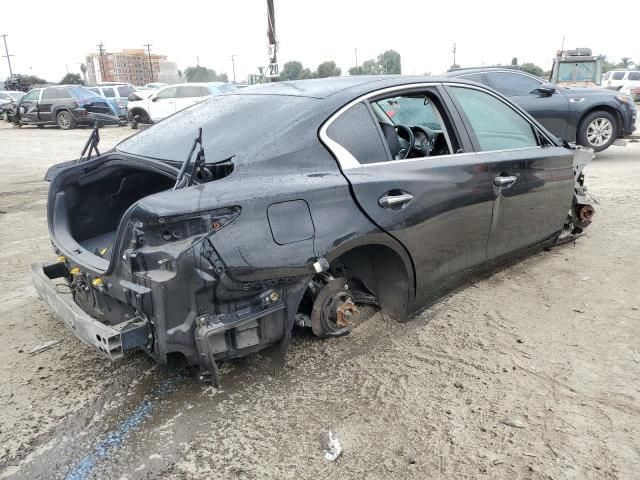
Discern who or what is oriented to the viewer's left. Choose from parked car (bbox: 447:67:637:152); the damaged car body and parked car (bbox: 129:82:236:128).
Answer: parked car (bbox: 129:82:236:128)

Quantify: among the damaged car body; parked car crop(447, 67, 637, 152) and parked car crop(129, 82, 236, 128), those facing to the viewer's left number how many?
1

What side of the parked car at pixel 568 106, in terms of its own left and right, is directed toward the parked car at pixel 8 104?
back

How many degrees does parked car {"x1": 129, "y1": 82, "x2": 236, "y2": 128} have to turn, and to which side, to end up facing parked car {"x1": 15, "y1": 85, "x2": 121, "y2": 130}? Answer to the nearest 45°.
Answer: approximately 45° to its right

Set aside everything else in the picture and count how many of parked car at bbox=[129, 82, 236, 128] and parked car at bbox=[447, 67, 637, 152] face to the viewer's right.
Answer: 1

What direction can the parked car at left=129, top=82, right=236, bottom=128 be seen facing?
to the viewer's left

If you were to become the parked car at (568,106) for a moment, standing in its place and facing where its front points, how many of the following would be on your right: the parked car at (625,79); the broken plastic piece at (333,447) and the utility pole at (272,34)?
1

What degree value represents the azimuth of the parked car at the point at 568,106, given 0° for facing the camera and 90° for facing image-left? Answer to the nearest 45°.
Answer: approximately 270°

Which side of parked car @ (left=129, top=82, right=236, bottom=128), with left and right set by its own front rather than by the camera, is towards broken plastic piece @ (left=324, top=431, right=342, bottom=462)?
left

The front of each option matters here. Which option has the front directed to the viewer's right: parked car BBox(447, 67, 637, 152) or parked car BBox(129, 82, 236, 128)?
parked car BBox(447, 67, 637, 152)

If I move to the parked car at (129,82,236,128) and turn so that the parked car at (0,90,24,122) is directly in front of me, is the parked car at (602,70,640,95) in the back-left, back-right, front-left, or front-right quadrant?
back-right

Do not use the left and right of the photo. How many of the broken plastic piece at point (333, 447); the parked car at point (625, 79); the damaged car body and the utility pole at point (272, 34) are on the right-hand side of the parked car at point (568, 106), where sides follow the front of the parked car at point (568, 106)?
2

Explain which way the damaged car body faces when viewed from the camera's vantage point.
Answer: facing away from the viewer and to the right of the viewer

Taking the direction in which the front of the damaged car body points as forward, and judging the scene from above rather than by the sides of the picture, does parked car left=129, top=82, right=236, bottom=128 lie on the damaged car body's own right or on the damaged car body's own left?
on the damaged car body's own left
